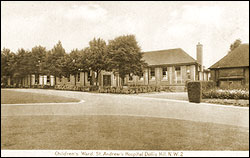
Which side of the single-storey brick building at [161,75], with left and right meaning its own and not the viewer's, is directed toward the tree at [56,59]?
right

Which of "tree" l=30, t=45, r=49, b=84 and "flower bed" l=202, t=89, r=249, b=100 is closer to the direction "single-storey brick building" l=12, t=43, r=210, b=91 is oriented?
the flower bed

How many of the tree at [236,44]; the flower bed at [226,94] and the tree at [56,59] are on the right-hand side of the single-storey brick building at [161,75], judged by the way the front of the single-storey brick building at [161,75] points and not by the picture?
1

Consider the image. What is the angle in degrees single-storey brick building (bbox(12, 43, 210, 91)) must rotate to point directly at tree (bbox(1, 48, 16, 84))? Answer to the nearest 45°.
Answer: approximately 90° to its right

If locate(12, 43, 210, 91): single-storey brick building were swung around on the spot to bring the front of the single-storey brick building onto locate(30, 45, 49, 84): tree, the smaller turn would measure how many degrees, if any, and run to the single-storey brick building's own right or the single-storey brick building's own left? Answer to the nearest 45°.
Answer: approximately 90° to the single-storey brick building's own right

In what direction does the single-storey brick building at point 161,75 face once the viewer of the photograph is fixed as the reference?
facing the viewer

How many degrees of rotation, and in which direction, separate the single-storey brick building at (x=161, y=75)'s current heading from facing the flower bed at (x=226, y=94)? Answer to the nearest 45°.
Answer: approximately 90° to its left
